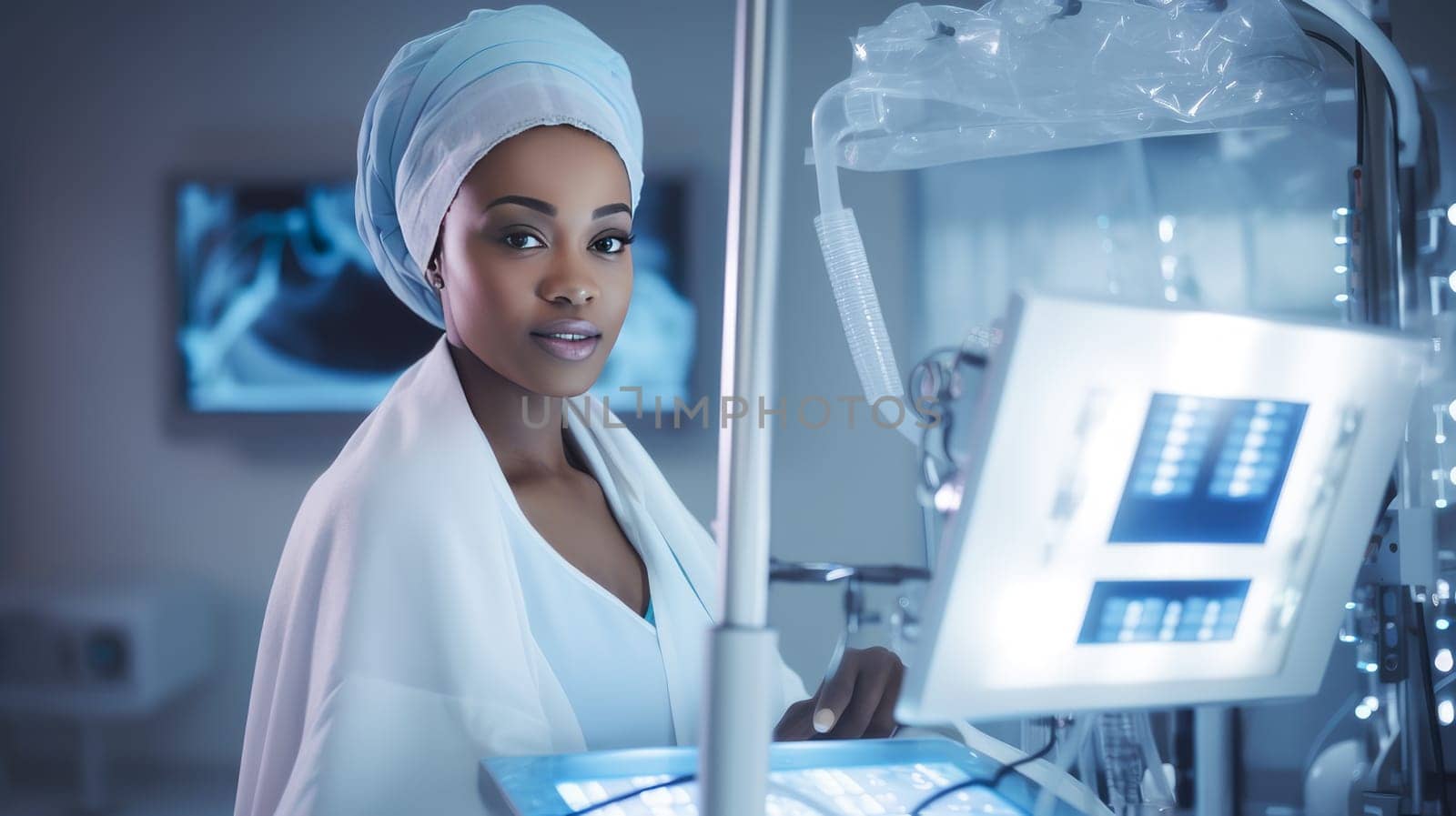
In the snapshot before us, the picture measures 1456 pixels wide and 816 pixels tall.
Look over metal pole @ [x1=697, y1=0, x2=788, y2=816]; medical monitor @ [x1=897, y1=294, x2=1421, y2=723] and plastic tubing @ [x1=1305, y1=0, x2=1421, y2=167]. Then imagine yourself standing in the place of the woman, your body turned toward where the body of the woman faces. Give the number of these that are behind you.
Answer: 0

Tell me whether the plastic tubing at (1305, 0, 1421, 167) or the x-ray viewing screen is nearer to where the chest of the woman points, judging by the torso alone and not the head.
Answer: the plastic tubing

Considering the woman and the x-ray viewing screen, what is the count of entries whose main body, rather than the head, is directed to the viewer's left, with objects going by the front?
0

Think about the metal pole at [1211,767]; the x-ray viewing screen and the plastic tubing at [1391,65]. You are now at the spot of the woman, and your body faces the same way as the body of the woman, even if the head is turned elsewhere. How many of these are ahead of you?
2

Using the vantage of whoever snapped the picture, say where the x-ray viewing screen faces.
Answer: facing the viewer

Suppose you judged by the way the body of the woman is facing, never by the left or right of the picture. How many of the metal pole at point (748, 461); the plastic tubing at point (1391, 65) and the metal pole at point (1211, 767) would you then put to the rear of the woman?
0

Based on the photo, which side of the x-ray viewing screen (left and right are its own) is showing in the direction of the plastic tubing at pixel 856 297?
front

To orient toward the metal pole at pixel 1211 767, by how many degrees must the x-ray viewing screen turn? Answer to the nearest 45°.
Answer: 0° — it already faces it

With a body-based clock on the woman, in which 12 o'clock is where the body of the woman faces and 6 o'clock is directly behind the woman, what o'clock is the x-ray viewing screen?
The x-ray viewing screen is roughly at 7 o'clock from the woman.
